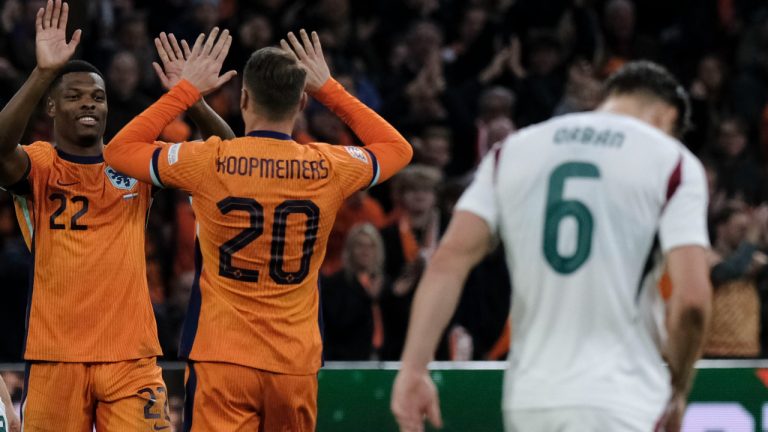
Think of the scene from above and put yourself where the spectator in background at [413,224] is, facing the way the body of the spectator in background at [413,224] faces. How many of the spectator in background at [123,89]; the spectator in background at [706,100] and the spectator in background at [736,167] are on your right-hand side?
1

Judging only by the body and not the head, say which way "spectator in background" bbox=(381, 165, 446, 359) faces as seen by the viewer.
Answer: toward the camera

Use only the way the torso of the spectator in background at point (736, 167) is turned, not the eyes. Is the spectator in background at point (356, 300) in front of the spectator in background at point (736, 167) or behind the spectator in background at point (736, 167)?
in front

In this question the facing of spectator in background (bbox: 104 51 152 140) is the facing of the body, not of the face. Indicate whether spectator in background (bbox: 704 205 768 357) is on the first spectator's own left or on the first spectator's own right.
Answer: on the first spectator's own left

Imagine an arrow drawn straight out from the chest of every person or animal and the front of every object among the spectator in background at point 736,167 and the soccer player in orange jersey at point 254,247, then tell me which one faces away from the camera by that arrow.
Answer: the soccer player in orange jersey

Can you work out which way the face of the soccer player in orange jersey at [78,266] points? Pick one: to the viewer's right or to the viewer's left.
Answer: to the viewer's right

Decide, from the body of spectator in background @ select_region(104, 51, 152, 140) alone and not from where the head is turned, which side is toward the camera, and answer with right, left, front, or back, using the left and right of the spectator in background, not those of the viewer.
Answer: front

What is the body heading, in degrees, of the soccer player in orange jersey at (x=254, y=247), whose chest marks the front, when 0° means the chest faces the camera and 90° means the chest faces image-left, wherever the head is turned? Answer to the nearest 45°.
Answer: approximately 180°

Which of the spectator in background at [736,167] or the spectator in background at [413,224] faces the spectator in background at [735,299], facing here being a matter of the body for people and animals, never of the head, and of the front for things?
the spectator in background at [736,167]

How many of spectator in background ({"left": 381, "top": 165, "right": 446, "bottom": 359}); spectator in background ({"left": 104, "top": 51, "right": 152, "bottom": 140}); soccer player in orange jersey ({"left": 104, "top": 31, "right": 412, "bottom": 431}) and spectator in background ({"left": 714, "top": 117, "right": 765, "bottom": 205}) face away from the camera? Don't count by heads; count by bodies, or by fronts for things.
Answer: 1

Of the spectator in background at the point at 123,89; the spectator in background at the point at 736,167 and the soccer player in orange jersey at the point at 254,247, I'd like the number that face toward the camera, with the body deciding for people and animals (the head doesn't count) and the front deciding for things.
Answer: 2

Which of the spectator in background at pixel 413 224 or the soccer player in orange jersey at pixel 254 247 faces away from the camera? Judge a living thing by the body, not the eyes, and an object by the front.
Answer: the soccer player in orange jersey
